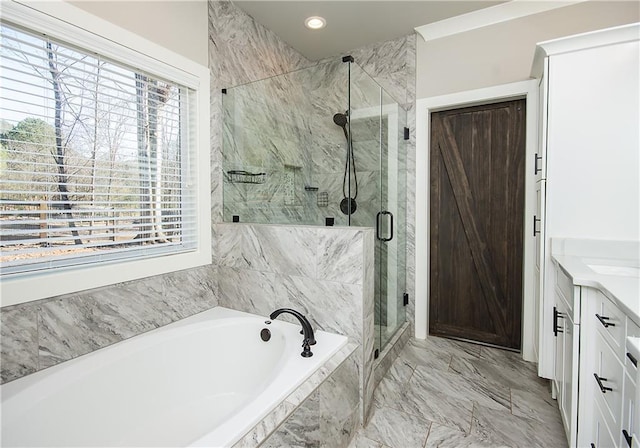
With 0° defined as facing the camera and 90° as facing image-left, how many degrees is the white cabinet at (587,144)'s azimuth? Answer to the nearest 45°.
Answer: approximately 90°

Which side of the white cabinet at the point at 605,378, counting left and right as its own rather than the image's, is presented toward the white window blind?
front

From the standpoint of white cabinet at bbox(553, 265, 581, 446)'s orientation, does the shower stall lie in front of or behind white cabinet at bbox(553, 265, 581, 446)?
in front

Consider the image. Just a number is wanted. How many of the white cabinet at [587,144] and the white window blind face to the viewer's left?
1

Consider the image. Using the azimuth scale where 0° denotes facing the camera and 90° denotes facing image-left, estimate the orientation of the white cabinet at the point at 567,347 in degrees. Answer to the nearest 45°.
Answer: approximately 90°

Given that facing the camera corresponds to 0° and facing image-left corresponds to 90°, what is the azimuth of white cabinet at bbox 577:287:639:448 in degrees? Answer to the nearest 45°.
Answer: approximately 45°

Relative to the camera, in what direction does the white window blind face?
facing the viewer and to the right of the viewer

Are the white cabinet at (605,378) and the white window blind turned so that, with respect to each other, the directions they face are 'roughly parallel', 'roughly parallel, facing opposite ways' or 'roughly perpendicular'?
roughly parallel, facing opposite ways

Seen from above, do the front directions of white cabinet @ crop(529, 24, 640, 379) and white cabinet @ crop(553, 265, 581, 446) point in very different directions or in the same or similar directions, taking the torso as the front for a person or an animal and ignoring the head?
same or similar directions
